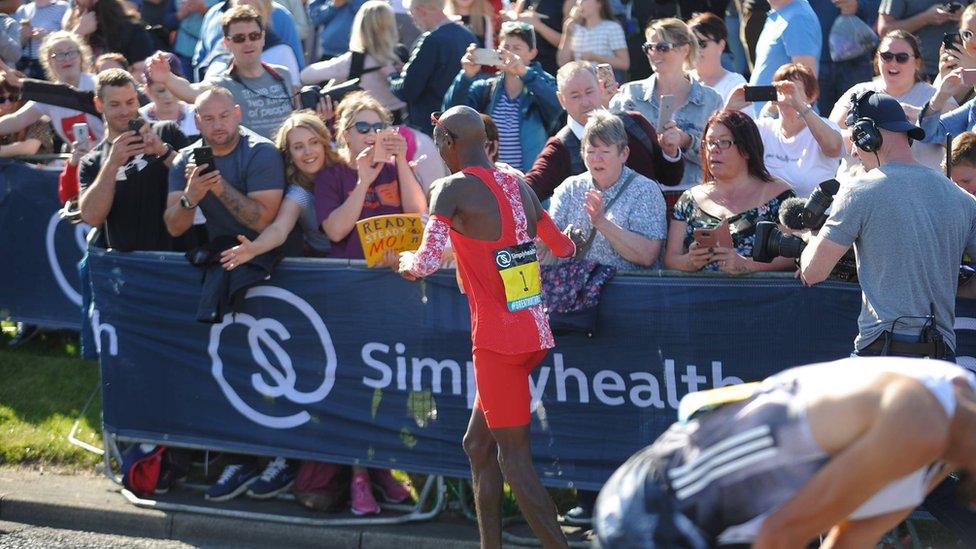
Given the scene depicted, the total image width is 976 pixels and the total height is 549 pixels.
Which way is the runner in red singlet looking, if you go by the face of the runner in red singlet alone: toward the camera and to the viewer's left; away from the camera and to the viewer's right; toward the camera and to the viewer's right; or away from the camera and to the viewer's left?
away from the camera and to the viewer's left

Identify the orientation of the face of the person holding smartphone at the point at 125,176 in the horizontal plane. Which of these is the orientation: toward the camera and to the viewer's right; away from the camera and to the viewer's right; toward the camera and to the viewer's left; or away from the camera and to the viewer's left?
toward the camera and to the viewer's right

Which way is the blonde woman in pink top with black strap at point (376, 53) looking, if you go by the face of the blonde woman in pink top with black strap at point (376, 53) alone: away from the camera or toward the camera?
away from the camera

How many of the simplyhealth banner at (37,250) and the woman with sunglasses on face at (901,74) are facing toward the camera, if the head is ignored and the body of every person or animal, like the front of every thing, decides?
2

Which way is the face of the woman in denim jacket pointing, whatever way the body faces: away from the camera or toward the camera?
toward the camera

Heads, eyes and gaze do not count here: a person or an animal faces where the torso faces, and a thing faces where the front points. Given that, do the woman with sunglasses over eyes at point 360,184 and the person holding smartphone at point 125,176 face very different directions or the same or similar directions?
same or similar directions

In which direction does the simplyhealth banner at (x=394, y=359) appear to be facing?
toward the camera

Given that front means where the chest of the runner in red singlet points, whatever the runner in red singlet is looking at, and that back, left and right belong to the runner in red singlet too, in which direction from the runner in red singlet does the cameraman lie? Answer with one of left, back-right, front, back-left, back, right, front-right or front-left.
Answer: back-right

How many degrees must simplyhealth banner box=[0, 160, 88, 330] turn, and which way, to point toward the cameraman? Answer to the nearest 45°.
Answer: approximately 45° to its left

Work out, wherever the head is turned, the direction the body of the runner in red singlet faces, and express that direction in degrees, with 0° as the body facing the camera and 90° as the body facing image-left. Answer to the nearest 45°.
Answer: approximately 135°

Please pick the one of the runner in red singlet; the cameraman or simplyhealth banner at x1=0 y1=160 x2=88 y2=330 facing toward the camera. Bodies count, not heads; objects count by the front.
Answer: the simplyhealth banner

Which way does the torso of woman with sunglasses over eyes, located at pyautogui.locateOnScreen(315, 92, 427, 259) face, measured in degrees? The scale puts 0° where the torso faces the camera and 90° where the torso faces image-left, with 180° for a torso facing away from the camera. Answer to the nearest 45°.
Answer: approximately 315°
